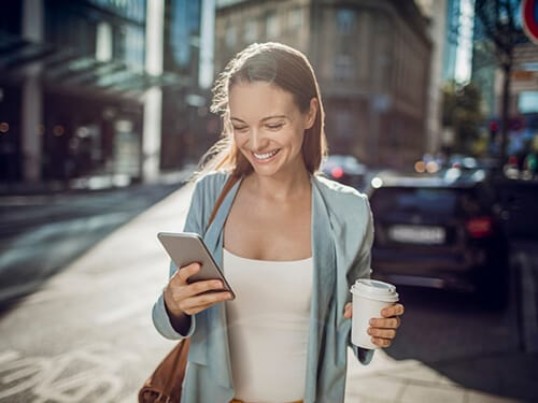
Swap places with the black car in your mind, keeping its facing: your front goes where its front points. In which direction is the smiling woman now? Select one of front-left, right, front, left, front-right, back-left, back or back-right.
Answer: back

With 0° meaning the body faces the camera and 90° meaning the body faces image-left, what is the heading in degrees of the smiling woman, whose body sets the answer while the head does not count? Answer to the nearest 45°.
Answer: approximately 0°

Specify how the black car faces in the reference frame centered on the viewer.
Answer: facing away from the viewer

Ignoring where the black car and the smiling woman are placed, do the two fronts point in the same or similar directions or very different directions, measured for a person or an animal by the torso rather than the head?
very different directions

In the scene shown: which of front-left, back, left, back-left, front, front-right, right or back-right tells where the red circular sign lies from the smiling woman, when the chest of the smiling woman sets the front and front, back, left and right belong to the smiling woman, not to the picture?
back-left

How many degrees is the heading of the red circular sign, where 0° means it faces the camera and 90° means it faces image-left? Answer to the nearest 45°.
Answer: approximately 0°

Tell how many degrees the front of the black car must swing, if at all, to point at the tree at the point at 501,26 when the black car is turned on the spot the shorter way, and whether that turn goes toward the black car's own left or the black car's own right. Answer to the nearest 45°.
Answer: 0° — it already faces it

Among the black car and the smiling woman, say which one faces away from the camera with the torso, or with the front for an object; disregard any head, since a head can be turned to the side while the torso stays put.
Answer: the black car

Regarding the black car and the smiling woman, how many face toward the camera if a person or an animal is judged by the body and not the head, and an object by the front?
1

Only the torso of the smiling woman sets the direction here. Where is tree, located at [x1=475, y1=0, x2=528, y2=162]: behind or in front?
behind
